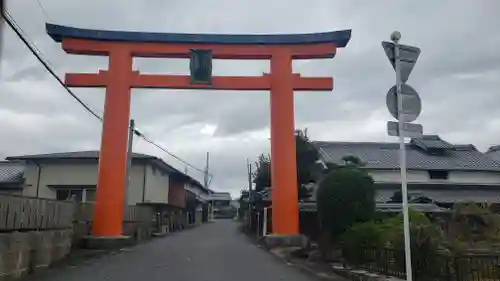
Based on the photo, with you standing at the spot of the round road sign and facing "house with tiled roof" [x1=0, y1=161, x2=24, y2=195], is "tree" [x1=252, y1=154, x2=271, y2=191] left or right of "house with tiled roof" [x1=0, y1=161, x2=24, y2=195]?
right

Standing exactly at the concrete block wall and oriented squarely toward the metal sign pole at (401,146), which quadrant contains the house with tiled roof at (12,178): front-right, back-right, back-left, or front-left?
back-left

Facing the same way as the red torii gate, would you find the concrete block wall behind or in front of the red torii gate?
in front

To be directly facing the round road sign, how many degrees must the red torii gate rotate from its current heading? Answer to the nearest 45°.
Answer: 0° — it already faces it

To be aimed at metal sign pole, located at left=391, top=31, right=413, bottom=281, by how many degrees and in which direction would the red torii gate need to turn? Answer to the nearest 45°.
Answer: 0° — it already faces it

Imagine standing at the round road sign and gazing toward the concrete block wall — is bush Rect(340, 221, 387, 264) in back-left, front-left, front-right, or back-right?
front-right

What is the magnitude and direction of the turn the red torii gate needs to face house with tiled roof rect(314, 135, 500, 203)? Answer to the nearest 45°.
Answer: approximately 135° to its left

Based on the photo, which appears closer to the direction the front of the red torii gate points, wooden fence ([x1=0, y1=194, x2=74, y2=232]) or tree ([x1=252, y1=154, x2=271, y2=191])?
the wooden fence

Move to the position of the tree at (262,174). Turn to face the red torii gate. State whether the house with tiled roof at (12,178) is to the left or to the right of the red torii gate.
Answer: right

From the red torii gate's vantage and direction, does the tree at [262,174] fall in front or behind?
behind

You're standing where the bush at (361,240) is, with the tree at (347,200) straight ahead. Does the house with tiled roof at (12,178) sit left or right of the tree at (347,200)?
left

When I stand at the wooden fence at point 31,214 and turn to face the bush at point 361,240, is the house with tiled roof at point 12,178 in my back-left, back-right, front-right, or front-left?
back-left

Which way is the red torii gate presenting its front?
toward the camera

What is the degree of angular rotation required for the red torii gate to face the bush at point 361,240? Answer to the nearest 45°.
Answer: approximately 45° to its left

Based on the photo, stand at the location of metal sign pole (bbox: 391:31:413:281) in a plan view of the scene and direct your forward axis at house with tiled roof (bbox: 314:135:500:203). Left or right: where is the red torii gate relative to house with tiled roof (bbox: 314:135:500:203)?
left

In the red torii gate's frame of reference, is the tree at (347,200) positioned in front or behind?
in front
